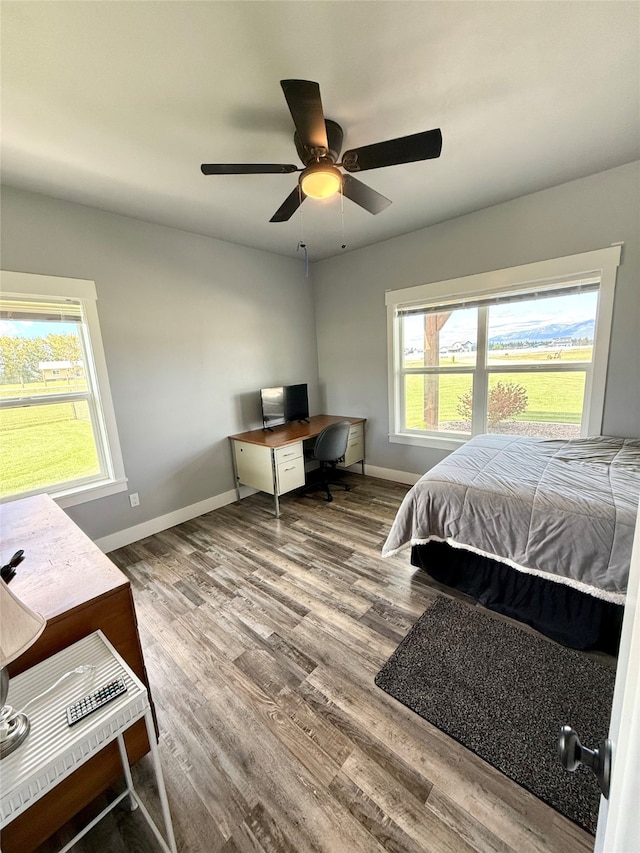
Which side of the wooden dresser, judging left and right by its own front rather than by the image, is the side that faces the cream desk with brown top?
left

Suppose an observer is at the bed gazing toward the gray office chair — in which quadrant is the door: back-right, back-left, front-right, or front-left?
back-left

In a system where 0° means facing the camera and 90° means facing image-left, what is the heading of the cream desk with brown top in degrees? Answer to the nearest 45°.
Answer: approximately 315°

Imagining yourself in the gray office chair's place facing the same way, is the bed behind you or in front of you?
behind

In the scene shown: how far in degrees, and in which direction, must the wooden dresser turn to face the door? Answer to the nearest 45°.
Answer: approximately 45° to its right

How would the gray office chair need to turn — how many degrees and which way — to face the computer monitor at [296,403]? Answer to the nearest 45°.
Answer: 0° — it already faces it

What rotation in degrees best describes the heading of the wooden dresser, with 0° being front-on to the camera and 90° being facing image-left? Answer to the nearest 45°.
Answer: approximately 315°
